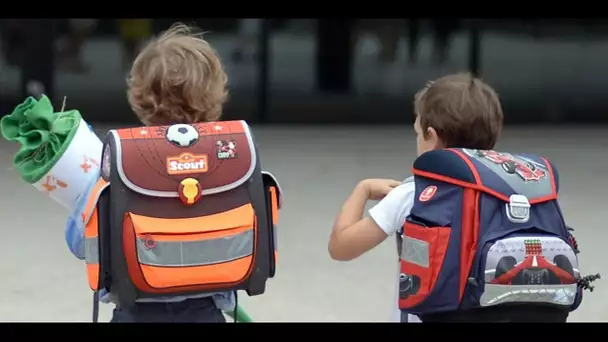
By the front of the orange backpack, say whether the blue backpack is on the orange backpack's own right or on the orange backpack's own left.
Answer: on the orange backpack's own left

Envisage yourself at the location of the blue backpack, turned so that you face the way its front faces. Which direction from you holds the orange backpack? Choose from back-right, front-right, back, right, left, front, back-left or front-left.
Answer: back-right

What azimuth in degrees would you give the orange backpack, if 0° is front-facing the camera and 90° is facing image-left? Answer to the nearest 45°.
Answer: approximately 0°

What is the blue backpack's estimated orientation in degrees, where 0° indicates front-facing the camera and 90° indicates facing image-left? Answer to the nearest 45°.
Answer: approximately 315°
